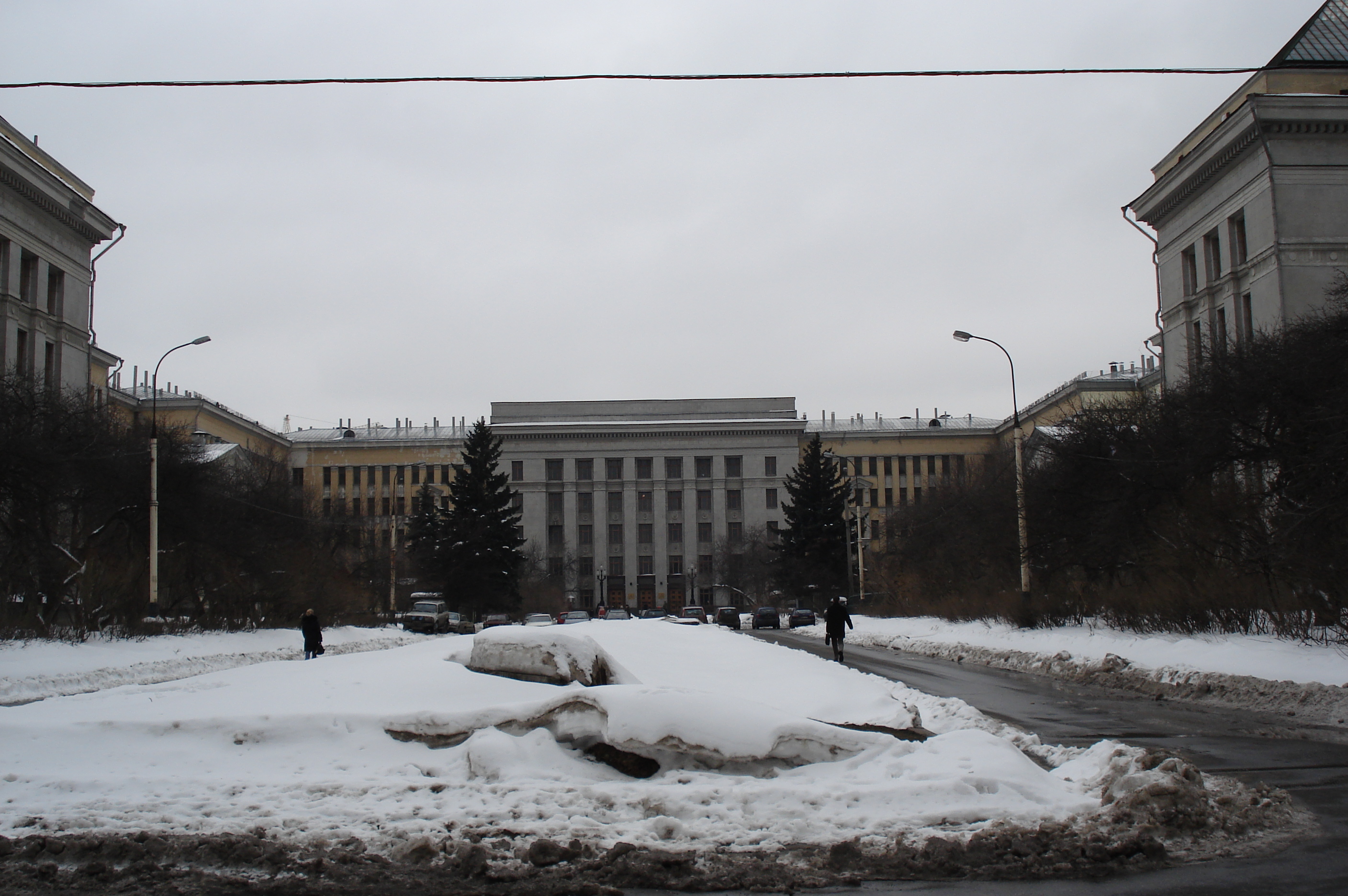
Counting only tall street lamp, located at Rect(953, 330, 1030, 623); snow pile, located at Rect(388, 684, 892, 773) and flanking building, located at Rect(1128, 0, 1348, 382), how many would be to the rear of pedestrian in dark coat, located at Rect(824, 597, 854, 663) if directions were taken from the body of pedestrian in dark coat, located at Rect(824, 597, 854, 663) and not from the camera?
1
